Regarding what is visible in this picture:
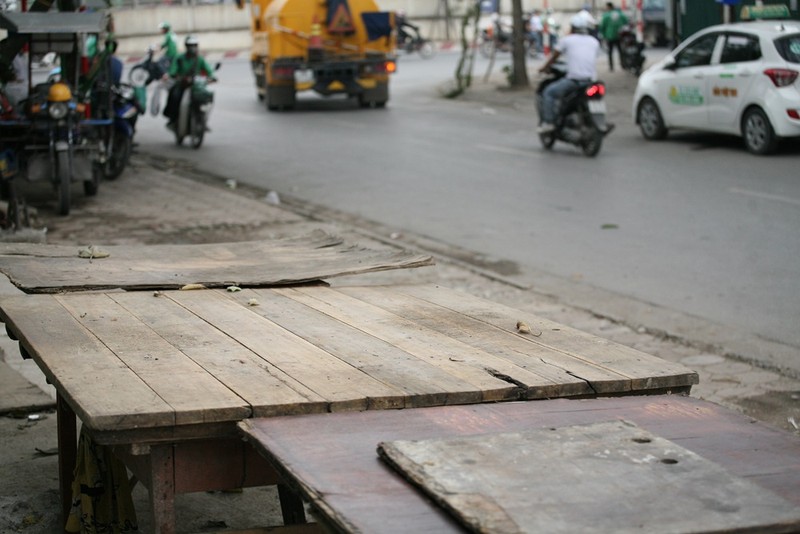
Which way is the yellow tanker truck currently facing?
away from the camera

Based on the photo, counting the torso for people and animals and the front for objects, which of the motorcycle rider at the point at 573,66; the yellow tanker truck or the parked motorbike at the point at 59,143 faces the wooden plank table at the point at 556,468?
the parked motorbike

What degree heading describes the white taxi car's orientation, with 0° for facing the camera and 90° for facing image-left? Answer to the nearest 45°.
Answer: approximately 135°

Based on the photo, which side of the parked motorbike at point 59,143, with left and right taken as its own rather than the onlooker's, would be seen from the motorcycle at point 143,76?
back

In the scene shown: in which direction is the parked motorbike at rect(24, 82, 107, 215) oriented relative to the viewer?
toward the camera

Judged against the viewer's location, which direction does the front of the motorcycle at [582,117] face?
facing away from the viewer and to the left of the viewer

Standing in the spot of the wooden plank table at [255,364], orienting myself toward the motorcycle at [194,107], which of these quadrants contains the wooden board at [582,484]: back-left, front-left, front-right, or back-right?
back-right

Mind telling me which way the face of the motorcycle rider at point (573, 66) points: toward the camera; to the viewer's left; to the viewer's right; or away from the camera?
away from the camera

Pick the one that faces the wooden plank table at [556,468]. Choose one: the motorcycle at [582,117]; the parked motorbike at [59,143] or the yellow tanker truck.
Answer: the parked motorbike

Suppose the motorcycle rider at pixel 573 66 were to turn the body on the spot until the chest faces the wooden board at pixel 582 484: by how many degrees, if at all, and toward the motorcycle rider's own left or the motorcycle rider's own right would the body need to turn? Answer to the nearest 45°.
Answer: approximately 135° to the motorcycle rider's own left

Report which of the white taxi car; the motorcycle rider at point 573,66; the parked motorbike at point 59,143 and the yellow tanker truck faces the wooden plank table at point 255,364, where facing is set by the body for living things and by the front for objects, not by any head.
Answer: the parked motorbike

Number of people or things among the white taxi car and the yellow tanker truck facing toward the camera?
0

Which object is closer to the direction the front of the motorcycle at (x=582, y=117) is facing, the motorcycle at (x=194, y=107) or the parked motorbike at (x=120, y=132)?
the motorcycle
